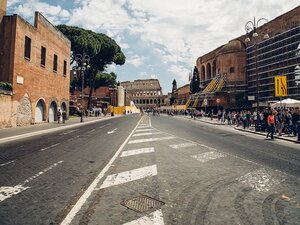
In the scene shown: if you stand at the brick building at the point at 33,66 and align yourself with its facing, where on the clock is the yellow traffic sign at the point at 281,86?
The yellow traffic sign is roughly at 12 o'clock from the brick building.

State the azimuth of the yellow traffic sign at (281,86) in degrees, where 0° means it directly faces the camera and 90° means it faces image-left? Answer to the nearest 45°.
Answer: approximately 0°

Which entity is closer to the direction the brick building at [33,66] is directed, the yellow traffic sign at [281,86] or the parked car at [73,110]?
the yellow traffic sign

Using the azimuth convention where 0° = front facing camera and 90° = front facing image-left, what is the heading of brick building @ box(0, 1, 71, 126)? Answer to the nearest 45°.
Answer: approximately 315°

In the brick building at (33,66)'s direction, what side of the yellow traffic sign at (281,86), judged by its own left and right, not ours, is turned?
right

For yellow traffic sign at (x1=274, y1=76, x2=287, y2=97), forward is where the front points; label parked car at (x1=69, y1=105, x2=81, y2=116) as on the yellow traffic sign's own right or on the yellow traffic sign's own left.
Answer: on the yellow traffic sign's own right

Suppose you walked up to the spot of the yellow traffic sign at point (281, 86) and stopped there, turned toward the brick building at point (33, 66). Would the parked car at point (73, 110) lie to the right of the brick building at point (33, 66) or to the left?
right

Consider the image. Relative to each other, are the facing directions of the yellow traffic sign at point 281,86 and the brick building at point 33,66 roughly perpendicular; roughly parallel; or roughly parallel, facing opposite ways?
roughly perpendicular

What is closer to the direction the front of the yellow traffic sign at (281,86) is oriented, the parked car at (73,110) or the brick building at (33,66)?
the brick building
